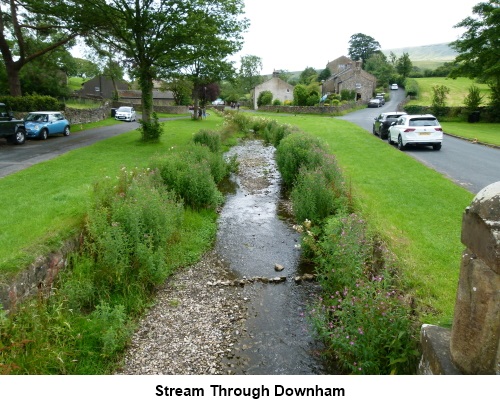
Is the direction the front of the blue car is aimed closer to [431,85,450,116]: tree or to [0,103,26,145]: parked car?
the parked car

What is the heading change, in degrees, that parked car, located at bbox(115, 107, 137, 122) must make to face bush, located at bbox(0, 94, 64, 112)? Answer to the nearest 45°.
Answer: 0° — it already faces it

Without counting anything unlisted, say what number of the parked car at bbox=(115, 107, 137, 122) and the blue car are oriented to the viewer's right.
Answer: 0

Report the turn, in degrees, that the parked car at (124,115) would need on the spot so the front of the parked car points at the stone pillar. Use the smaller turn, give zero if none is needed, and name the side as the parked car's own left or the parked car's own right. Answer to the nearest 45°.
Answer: approximately 45° to the parked car's own left

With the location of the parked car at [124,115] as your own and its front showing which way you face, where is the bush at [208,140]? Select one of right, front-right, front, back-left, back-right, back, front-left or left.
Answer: front-left

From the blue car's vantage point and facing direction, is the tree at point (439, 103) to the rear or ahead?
to the rear

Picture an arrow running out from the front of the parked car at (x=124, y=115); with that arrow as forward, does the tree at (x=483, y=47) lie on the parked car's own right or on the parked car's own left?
on the parked car's own left

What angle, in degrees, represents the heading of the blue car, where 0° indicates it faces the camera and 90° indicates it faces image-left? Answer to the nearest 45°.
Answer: approximately 45°

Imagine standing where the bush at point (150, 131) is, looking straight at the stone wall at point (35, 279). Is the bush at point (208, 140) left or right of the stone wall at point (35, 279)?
left
